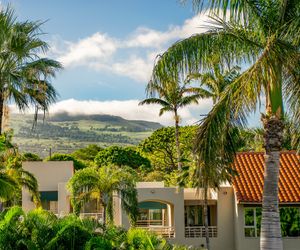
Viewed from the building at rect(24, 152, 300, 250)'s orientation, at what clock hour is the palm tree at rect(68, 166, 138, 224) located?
The palm tree is roughly at 2 o'clock from the building.

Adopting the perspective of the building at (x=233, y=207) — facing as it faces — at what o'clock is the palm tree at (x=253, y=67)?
The palm tree is roughly at 12 o'clock from the building.

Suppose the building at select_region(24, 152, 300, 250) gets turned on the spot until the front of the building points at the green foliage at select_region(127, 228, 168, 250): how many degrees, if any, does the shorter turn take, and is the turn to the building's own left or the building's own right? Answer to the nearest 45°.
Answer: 0° — it already faces it

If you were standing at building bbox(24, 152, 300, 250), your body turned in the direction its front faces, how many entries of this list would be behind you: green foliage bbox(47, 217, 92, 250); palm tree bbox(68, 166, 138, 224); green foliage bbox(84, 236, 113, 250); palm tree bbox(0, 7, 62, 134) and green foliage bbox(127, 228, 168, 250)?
0

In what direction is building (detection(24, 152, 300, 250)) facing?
toward the camera

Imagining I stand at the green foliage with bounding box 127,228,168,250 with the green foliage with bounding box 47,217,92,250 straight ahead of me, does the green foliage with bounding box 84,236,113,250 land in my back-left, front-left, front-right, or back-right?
front-left

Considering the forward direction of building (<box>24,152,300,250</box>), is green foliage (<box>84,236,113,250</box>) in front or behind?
in front

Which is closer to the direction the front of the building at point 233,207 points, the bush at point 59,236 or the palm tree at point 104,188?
the bush

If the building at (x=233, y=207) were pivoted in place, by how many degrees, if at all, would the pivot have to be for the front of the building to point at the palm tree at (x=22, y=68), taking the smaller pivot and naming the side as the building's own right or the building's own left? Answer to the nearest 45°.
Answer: approximately 45° to the building's own right

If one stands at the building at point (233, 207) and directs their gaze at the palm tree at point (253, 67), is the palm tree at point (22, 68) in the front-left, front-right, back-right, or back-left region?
front-right

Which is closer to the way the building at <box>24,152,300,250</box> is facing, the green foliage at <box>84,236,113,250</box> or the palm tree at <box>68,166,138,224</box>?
the green foliage

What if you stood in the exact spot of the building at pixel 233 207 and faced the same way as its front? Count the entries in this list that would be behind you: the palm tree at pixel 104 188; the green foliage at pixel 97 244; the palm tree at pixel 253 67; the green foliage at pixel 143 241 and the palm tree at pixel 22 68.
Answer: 0
